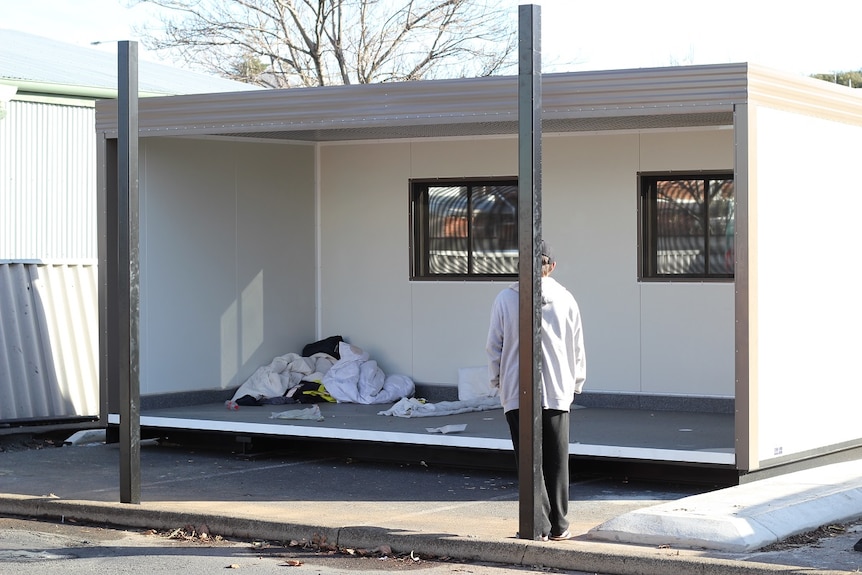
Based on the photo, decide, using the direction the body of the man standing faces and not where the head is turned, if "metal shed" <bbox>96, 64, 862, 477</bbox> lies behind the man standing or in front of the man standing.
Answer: in front

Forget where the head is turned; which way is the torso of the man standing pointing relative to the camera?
away from the camera

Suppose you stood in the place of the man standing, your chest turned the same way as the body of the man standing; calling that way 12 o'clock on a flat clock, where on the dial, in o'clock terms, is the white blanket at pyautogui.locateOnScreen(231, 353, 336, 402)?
The white blanket is roughly at 11 o'clock from the man standing.

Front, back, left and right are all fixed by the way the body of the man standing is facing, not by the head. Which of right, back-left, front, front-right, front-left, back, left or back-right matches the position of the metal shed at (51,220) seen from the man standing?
front-left

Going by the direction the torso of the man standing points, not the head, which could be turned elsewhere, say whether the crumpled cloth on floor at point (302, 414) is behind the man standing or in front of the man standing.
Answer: in front
